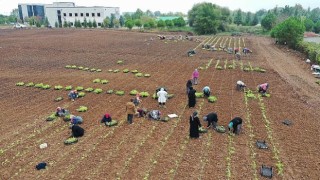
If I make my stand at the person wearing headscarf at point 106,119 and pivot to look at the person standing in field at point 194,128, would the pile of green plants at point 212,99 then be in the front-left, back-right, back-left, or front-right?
front-left

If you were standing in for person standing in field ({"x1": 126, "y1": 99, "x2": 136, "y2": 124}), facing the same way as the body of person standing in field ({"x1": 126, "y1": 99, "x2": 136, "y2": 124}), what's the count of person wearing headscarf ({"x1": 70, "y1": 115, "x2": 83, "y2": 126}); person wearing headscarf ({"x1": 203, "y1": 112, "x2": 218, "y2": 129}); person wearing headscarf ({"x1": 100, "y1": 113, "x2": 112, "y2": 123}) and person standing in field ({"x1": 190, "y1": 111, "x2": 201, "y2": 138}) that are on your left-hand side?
2

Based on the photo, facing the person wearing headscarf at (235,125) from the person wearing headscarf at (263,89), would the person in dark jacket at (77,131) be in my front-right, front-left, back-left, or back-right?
front-right

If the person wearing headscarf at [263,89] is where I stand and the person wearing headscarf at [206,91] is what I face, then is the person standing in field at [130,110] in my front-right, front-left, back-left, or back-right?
front-left
